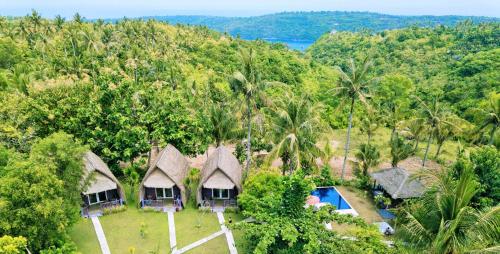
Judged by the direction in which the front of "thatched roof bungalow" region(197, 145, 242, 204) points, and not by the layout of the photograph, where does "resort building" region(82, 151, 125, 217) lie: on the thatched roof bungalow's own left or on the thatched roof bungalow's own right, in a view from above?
on the thatched roof bungalow's own right

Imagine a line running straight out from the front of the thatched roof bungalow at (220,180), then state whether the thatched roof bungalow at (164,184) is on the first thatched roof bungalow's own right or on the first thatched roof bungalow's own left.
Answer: on the first thatched roof bungalow's own right

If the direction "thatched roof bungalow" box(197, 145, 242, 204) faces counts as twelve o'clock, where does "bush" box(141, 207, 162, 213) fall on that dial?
The bush is roughly at 3 o'clock from the thatched roof bungalow.

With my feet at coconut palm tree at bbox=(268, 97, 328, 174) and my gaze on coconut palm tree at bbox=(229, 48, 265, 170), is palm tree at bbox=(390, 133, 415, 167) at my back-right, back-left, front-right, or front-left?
back-right

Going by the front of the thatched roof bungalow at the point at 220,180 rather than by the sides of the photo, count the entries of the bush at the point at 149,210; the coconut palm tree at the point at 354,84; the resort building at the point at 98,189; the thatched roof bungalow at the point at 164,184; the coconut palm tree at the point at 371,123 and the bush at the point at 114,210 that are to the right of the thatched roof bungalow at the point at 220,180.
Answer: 4

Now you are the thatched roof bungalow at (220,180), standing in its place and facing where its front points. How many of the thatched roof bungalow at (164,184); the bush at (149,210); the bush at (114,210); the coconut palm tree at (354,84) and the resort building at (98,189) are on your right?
4

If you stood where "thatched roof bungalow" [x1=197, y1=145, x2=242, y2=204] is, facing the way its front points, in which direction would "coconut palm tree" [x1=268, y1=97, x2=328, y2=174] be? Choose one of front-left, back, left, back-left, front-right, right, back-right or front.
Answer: left

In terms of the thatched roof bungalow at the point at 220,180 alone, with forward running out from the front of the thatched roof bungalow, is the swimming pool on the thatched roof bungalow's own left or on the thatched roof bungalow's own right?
on the thatched roof bungalow's own left

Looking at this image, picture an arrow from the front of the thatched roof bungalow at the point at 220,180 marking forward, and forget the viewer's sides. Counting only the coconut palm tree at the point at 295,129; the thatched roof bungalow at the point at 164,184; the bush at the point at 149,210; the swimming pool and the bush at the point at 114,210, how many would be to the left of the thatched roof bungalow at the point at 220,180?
2

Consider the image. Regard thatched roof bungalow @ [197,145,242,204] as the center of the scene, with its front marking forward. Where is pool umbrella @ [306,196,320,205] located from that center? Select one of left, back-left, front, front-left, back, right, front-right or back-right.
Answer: left

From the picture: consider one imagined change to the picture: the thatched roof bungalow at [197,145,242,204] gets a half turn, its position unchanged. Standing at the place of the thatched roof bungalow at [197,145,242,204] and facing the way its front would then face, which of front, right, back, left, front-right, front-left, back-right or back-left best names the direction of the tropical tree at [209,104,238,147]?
front

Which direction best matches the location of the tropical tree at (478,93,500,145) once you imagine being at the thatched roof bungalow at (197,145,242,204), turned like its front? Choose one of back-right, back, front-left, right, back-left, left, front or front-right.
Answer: left

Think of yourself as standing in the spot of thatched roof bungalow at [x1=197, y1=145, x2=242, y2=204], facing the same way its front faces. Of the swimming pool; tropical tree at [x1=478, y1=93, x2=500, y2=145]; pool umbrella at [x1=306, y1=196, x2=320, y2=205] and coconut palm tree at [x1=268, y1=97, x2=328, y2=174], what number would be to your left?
4

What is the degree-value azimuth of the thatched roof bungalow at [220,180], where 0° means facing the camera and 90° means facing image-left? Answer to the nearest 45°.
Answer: approximately 0°

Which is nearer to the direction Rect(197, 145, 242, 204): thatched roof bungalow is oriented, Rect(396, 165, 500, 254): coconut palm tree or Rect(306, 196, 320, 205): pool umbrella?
the coconut palm tree

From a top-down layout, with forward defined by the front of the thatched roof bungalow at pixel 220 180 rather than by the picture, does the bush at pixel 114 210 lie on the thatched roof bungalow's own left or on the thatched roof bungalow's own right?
on the thatched roof bungalow's own right

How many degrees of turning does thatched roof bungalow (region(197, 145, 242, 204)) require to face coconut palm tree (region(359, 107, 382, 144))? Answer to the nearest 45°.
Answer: approximately 135° to its left
